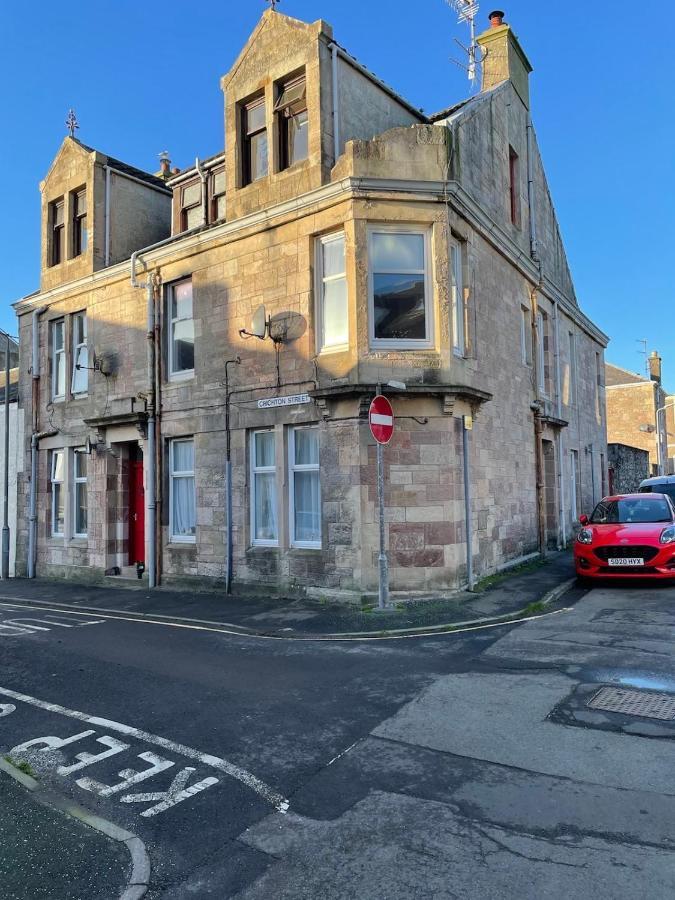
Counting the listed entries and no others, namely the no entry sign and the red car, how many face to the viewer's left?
0

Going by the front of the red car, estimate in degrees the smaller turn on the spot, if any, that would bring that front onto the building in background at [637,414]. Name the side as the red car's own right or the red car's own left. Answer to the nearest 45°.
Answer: approximately 180°

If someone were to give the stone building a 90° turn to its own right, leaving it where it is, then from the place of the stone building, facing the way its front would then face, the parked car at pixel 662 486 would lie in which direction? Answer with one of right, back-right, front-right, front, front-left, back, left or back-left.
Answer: right

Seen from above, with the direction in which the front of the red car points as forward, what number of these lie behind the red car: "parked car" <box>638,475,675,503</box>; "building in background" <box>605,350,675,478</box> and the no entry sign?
2

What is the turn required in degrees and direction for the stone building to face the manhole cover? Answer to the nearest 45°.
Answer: approximately 45° to its left

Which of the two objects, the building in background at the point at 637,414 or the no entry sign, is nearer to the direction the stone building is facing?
the no entry sign

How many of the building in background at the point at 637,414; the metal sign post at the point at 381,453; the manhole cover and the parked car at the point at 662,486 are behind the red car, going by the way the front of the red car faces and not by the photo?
2

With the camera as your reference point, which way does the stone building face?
facing the viewer and to the left of the viewer

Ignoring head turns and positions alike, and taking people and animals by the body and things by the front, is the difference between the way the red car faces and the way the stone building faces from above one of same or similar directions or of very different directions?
same or similar directions

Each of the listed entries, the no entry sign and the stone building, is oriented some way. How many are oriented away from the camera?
0

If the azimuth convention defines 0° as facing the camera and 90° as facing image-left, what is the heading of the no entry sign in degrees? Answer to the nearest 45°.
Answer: approximately 315°

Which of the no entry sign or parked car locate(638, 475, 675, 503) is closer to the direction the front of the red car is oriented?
the no entry sign

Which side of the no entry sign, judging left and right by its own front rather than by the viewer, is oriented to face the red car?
left

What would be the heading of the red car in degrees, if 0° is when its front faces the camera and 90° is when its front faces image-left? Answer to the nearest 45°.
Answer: approximately 0°

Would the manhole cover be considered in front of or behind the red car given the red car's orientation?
in front

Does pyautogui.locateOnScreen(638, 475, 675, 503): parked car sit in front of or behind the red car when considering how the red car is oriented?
behind
